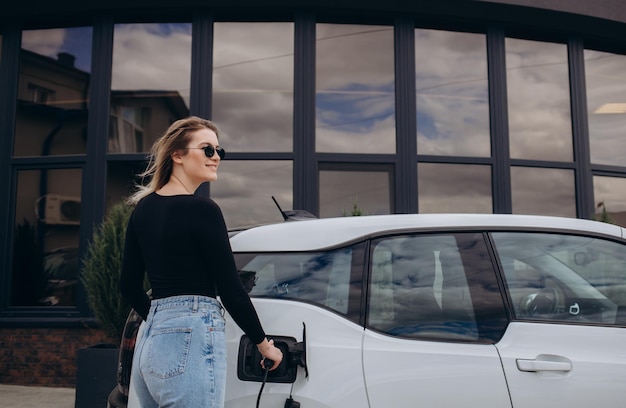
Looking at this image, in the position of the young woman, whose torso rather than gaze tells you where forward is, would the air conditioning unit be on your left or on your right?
on your left

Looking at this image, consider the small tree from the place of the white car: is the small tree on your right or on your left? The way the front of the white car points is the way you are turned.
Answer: on your left

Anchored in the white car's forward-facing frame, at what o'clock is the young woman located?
The young woman is roughly at 5 o'clock from the white car.

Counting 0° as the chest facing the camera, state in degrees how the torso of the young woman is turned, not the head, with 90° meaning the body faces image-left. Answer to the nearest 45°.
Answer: approximately 225°

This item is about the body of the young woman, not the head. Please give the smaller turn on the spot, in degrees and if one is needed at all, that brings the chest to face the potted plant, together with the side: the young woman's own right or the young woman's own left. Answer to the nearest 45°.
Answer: approximately 45° to the young woman's own left

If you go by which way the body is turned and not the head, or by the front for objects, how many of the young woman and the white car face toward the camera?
0

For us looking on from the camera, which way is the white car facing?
facing to the right of the viewer

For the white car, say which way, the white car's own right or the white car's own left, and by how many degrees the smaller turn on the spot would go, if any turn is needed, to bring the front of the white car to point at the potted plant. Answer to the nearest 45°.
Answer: approximately 135° to the white car's own left
